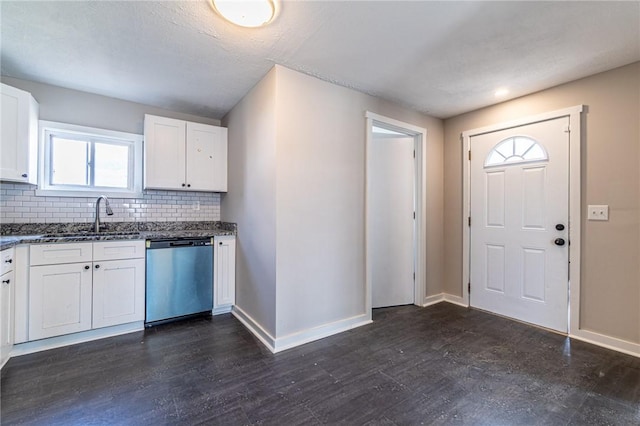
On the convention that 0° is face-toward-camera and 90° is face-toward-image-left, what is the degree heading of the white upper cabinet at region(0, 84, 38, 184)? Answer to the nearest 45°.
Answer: approximately 315°

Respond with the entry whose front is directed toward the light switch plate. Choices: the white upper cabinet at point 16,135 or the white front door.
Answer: the white upper cabinet

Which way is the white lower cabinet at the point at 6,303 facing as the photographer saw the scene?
facing to the right of the viewer

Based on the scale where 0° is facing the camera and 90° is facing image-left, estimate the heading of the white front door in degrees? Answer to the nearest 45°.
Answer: approximately 45°

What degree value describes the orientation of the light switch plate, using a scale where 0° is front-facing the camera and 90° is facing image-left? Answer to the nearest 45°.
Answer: approximately 0°

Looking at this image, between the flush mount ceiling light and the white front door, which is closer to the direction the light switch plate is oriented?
the flush mount ceiling light

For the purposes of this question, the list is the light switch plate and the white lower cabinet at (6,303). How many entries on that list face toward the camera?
1

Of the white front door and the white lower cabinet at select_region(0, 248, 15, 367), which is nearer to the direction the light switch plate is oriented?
the white lower cabinet
